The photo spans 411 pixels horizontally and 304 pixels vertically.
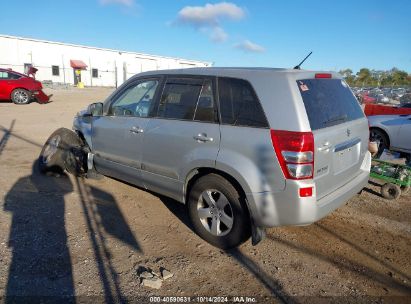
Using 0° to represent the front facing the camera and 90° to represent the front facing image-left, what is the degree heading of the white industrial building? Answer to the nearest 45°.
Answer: approximately 315°

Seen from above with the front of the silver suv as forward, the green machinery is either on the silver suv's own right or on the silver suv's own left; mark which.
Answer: on the silver suv's own right

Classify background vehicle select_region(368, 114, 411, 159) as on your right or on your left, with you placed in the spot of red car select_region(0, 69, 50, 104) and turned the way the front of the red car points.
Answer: on your left

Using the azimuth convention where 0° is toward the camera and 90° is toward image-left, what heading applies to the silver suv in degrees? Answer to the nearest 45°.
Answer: approximately 135°

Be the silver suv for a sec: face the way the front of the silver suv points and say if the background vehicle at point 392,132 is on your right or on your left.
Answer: on your right

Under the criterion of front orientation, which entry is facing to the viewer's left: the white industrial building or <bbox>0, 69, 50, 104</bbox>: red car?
the red car

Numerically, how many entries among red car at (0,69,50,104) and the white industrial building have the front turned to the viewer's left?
1
